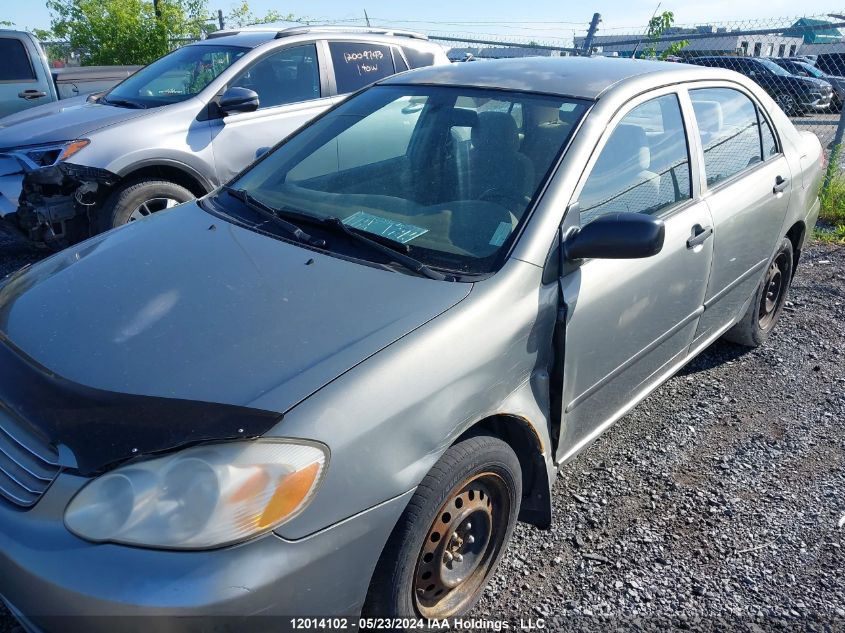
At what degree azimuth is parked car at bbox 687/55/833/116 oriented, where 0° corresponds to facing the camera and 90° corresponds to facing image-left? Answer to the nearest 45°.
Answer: approximately 315°

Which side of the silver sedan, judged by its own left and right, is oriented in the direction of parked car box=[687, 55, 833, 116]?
back

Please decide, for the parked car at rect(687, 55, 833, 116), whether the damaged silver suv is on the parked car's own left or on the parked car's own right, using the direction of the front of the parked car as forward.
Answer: on the parked car's own right

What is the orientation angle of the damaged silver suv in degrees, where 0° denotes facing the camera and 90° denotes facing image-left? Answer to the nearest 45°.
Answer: approximately 45°

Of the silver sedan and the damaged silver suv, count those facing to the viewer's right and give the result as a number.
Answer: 0

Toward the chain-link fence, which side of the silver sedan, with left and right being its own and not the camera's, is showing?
back

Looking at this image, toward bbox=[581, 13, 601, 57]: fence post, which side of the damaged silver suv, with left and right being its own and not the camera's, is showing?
back

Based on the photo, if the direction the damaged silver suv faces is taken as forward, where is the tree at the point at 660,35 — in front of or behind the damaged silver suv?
behind
